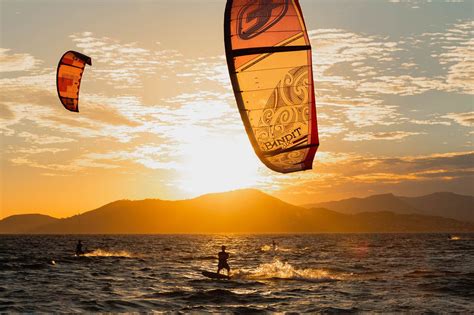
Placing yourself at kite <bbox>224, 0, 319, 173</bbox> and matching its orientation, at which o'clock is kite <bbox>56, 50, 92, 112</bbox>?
kite <bbox>56, 50, 92, 112</bbox> is roughly at 2 o'clock from kite <bbox>224, 0, 319, 173</bbox>.
